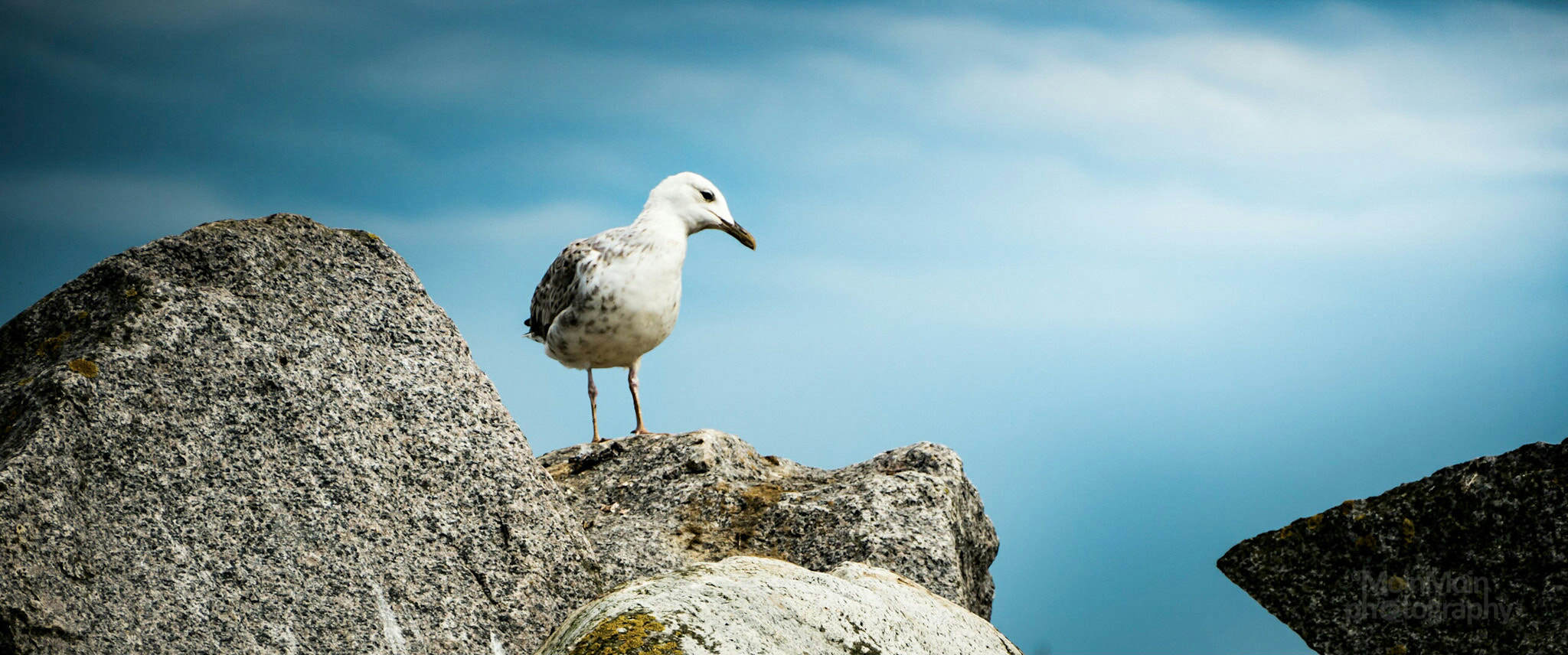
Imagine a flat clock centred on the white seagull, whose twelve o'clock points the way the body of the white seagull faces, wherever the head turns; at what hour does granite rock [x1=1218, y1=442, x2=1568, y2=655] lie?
The granite rock is roughly at 12 o'clock from the white seagull.

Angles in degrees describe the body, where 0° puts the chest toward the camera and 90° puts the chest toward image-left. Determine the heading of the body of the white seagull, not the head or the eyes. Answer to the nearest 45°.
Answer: approximately 315°

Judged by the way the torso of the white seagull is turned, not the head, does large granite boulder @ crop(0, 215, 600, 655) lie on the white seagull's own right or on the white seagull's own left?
on the white seagull's own right

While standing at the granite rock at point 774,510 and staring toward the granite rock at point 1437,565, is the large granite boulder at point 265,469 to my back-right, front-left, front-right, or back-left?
back-right
